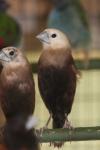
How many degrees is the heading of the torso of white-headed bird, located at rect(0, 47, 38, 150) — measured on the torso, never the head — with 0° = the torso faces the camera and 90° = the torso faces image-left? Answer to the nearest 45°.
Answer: approximately 45°

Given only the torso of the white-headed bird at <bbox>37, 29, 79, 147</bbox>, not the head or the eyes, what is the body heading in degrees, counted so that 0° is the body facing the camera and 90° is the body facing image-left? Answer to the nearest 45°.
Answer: approximately 45°
